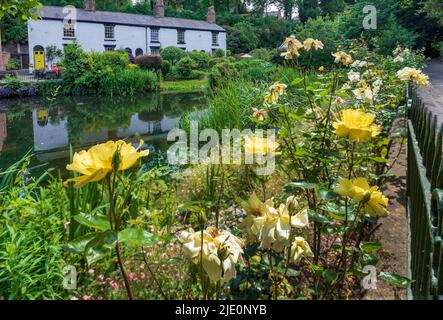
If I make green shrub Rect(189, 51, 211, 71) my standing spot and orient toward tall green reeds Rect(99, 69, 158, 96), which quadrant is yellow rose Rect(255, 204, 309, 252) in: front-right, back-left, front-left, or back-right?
front-left

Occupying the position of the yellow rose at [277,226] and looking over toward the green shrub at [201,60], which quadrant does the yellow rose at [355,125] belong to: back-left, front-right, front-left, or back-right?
front-right

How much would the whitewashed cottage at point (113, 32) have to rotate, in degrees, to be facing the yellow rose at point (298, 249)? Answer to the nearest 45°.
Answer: approximately 45° to its right

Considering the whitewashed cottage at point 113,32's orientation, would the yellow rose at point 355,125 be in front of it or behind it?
in front

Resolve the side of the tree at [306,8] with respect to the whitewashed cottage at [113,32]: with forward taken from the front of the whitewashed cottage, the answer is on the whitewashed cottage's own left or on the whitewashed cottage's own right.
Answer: on the whitewashed cottage's own left

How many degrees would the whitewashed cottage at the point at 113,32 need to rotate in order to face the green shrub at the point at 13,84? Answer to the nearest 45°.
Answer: approximately 45° to its right

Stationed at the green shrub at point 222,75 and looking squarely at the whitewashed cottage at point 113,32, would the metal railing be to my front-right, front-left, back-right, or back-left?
back-left

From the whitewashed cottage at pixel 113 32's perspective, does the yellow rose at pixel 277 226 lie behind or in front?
in front

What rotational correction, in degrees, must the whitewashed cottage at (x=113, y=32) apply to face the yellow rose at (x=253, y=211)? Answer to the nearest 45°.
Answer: approximately 45° to its right

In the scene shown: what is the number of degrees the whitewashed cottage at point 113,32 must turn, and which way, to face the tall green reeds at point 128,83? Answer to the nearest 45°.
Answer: approximately 45° to its right

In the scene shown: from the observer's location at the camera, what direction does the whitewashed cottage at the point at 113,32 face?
facing the viewer and to the right of the viewer

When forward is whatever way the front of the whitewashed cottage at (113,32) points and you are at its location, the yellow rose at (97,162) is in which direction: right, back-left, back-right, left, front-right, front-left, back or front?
front-right

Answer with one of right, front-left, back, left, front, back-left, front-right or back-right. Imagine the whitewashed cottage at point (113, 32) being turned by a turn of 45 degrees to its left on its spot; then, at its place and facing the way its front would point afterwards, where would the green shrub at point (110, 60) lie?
right
